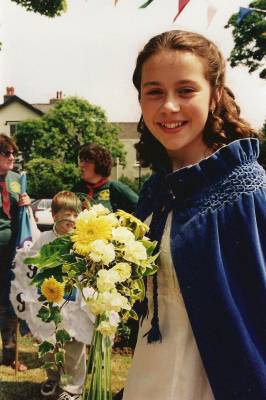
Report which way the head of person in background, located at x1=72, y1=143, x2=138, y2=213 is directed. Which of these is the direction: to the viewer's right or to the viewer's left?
to the viewer's left

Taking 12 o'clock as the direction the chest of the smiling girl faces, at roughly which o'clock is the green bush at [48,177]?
The green bush is roughly at 4 o'clock from the smiling girl.

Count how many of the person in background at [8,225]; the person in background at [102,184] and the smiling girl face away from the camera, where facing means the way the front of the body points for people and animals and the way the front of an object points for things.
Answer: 0

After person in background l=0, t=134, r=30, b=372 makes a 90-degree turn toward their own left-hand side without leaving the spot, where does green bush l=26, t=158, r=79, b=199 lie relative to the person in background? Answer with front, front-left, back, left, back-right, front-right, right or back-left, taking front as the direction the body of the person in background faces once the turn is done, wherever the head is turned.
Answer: left

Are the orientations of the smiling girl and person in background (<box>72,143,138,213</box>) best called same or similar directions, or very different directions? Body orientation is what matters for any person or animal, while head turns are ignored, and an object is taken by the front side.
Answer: same or similar directions

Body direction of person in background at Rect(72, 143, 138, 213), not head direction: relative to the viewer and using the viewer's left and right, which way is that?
facing the viewer and to the left of the viewer

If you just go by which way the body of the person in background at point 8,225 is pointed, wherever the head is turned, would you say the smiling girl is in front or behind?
in front

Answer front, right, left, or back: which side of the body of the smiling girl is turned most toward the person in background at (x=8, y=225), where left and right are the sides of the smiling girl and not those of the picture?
right

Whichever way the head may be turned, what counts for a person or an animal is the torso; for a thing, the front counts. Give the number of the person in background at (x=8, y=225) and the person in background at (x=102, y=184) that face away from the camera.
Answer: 0

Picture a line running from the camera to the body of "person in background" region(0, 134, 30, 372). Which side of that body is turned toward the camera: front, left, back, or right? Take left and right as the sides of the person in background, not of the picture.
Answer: front

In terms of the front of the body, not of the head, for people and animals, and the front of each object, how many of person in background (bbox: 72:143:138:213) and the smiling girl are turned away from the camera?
0
